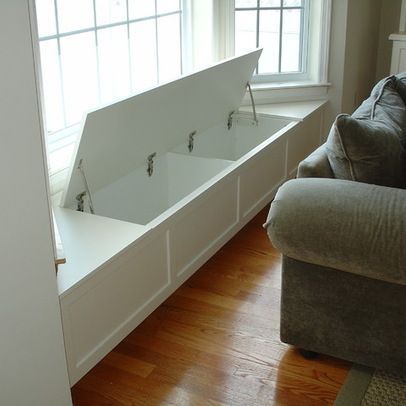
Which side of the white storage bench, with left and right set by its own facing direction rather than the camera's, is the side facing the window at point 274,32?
left

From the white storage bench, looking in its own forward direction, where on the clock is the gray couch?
The gray couch is roughly at 12 o'clock from the white storage bench.

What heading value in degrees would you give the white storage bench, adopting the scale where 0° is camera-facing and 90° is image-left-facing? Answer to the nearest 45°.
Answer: approximately 315°

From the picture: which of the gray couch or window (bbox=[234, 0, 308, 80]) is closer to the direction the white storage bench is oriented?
the gray couch
